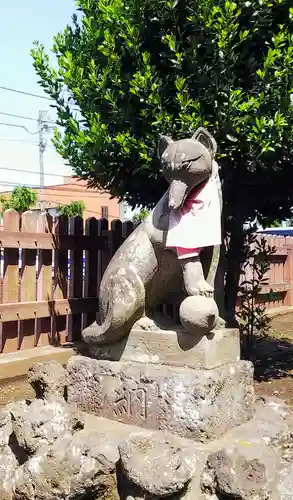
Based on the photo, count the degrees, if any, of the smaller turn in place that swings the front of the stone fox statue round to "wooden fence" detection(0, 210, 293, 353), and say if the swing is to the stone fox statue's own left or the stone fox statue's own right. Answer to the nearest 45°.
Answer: approximately 180°

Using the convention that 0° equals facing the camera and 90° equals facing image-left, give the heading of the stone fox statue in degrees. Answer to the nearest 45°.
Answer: approximately 315°
